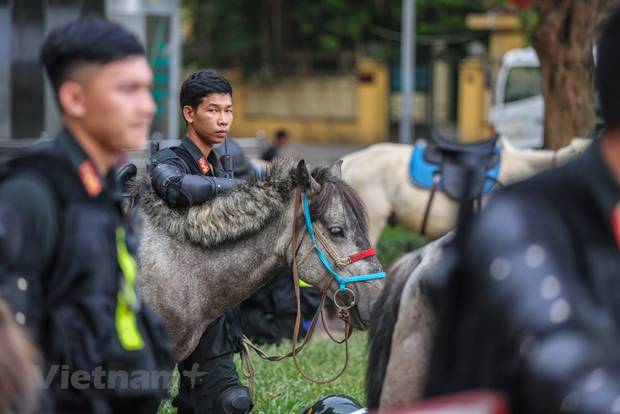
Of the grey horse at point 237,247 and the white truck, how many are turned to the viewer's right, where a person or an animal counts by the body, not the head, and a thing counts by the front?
1

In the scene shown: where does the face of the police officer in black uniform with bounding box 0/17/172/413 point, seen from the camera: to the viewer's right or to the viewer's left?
to the viewer's right

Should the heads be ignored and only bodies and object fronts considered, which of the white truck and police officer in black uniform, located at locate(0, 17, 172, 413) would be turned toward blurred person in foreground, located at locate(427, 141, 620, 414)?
the police officer in black uniform

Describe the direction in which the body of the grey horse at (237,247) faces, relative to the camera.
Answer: to the viewer's right

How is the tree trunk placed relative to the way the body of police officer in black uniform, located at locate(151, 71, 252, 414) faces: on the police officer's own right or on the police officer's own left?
on the police officer's own left

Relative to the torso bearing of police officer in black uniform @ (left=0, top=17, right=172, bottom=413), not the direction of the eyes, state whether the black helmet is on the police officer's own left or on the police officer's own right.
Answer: on the police officer's own left
